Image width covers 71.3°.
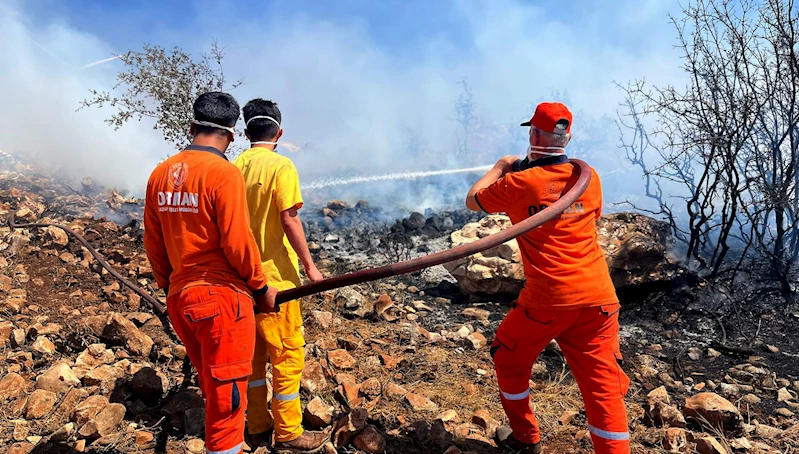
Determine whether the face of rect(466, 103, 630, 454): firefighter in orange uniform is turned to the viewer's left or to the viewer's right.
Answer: to the viewer's left

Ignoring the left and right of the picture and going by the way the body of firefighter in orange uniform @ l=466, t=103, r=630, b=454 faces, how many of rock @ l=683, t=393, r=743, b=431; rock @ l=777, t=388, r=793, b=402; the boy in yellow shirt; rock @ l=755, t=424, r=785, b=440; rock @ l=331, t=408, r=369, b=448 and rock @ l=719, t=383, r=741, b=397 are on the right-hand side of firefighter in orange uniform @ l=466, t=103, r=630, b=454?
4

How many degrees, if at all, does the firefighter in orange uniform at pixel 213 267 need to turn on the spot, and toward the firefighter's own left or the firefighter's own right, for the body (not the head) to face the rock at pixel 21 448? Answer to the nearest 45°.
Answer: approximately 90° to the firefighter's own left

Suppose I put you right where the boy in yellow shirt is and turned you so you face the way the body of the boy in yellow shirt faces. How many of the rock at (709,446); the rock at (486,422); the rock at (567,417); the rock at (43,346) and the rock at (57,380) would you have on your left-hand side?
2

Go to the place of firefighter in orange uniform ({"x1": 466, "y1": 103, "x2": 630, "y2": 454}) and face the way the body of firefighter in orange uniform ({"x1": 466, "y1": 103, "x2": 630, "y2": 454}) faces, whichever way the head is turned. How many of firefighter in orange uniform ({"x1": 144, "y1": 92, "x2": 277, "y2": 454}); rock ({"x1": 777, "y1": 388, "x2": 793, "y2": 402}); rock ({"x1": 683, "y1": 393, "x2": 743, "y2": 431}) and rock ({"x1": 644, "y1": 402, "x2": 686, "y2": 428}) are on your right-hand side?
3

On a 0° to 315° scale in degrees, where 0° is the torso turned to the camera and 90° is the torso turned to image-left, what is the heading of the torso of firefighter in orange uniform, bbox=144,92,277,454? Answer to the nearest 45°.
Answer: approximately 225°

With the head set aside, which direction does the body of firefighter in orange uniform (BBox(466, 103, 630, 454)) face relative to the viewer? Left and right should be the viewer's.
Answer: facing away from the viewer and to the left of the viewer

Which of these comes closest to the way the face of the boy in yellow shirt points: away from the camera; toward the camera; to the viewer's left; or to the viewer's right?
away from the camera

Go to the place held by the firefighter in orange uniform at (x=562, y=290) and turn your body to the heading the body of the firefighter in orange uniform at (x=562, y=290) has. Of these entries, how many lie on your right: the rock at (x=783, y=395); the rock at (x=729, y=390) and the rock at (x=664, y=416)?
3

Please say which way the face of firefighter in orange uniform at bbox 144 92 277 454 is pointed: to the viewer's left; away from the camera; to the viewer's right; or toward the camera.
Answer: away from the camera

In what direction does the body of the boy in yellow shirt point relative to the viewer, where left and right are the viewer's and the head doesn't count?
facing away from the viewer and to the right of the viewer

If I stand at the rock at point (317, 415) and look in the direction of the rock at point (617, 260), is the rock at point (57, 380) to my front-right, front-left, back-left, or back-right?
back-left

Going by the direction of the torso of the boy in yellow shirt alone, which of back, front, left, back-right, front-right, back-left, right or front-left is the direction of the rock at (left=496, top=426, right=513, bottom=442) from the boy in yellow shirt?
front-right
